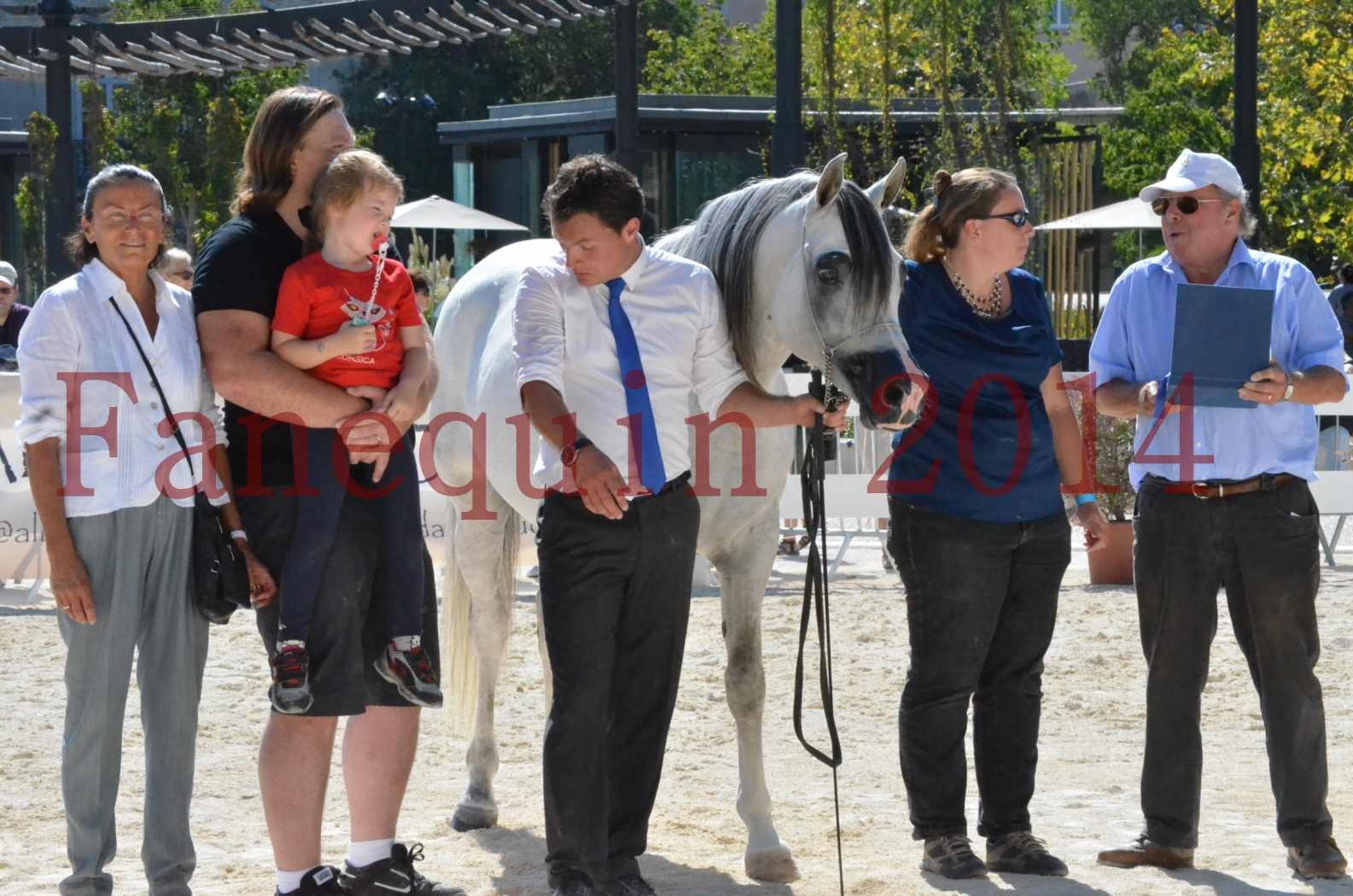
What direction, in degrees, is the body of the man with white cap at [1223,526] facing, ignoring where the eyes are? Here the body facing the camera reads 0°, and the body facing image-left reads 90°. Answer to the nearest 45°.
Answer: approximately 0°

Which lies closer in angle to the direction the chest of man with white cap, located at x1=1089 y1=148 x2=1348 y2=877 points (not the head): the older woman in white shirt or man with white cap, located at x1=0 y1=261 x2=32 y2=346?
the older woman in white shirt

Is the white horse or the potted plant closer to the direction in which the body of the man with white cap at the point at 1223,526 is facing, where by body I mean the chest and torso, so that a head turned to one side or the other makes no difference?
the white horse

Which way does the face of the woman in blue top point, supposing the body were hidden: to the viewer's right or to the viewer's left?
to the viewer's right

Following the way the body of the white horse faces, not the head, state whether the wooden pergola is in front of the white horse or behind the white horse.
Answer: behind

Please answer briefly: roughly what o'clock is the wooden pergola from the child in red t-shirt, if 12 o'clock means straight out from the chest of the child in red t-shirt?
The wooden pergola is roughly at 6 o'clock from the child in red t-shirt.

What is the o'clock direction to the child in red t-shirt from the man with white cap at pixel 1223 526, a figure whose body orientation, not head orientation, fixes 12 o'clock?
The child in red t-shirt is roughly at 2 o'clock from the man with white cap.

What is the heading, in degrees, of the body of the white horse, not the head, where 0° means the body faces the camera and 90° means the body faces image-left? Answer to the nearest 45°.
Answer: approximately 315°

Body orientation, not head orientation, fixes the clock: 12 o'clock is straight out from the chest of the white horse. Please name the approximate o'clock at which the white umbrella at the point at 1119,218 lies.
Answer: The white umbrella is roughly at 8 o'clock from the white horse.

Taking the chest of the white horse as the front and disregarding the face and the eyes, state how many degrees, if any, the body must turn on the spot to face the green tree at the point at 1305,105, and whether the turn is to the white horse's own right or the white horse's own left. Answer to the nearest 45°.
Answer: approximately 90° to the white horse's own left

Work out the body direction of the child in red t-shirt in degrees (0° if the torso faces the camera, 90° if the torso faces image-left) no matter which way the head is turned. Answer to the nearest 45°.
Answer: approximately 0°

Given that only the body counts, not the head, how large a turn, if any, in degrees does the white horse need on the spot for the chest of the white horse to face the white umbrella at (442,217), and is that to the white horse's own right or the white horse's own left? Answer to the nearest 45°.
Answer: approximately 135° to the white horse's own left

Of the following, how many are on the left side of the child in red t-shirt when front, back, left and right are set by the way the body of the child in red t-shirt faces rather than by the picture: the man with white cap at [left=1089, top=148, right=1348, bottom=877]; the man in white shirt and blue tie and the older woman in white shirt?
2

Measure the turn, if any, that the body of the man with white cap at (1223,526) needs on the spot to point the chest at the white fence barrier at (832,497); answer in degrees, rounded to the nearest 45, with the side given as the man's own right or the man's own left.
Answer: approximately 135° to the man's own right

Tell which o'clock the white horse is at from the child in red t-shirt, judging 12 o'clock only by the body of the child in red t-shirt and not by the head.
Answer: The white horse is roughly at 8 o'clock from the child in red t-shirt.
